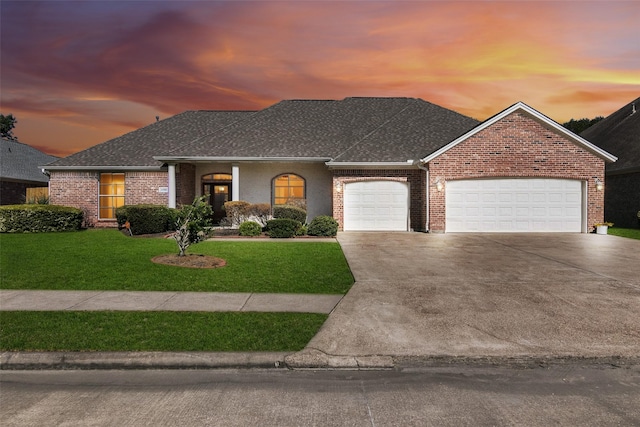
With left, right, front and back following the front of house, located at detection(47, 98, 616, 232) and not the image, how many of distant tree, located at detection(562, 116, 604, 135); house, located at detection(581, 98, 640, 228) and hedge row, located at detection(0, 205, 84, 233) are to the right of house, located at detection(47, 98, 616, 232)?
1

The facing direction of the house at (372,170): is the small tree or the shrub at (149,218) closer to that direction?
the small tree

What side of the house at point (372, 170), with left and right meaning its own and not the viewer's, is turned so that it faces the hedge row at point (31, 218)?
right

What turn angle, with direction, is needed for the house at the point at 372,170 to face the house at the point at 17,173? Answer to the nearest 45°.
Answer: approximately 90° to its right

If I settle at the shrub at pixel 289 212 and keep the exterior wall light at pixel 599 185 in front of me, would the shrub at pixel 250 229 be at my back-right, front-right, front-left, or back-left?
back-right

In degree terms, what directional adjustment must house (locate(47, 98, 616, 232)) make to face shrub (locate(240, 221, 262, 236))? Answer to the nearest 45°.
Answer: approximately 45° to its right

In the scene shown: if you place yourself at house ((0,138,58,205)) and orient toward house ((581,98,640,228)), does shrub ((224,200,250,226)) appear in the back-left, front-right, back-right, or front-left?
front-right

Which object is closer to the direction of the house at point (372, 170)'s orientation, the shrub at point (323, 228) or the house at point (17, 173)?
the shrub

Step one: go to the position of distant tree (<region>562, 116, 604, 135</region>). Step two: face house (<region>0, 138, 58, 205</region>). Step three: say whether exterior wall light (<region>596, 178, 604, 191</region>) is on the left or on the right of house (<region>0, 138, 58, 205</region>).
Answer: left

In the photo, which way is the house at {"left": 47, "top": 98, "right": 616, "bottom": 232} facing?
toward the camera

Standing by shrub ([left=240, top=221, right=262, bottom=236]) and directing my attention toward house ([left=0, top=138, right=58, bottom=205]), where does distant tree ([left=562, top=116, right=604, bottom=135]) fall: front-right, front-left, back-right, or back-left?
back-right

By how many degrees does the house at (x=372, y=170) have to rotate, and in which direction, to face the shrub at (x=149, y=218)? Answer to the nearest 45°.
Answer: approximately 90° to its right

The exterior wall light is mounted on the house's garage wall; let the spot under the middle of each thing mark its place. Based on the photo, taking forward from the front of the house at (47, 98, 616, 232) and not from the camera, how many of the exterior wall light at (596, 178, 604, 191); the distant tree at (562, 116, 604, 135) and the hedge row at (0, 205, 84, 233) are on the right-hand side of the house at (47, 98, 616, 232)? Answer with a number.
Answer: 1

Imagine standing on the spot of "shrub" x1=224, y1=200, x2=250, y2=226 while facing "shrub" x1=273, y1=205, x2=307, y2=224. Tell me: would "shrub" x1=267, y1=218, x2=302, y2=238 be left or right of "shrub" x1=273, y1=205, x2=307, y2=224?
right

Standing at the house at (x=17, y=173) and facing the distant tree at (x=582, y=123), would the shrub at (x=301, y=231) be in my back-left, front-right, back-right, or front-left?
front-right
